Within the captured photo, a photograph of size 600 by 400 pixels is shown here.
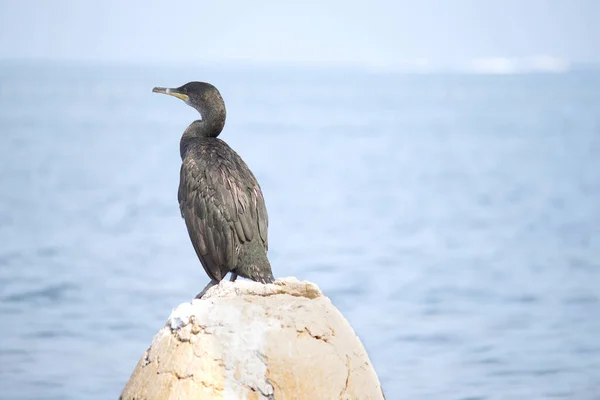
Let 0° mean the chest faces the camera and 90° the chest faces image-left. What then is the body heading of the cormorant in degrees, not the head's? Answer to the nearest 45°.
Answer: approximately 135°
